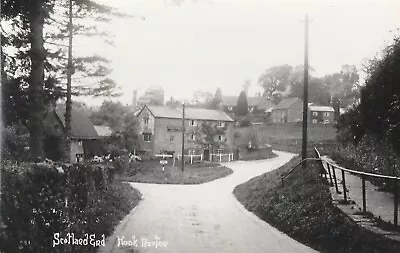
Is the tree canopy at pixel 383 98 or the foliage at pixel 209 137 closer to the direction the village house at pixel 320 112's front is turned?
the tree canopy

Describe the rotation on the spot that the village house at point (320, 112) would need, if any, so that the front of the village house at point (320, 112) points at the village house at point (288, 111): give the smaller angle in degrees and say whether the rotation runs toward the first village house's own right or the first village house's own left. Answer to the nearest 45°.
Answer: approximately 45° to the first village house's own right

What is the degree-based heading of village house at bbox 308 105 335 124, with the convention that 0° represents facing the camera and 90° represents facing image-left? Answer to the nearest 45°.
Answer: approximately 0°

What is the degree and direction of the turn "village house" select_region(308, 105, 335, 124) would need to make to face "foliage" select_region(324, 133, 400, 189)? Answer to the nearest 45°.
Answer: approximately 45° to its left

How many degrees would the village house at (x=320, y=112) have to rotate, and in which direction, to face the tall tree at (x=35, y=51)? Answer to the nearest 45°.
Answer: approximately 45° to its right

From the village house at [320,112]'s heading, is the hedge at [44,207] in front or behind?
in front

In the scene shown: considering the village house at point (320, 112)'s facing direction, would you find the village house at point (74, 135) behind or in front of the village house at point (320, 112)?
in front
